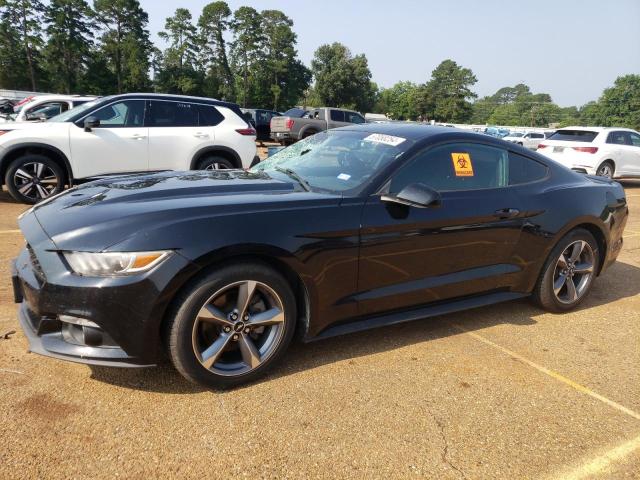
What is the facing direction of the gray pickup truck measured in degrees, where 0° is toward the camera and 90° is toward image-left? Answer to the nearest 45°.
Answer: approximately 225°

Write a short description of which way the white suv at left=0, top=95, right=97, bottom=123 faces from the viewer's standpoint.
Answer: facing to the left of the viewer

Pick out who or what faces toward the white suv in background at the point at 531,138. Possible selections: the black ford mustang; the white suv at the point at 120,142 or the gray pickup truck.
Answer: the gray pickup truck

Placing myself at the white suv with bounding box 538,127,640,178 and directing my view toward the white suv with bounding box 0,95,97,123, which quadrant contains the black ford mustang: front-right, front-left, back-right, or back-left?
front-left

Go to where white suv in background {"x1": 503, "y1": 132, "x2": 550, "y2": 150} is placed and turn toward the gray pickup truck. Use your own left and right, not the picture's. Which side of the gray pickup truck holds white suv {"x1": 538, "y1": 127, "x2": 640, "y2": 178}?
left

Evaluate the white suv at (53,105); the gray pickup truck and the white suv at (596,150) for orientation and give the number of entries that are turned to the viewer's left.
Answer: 1

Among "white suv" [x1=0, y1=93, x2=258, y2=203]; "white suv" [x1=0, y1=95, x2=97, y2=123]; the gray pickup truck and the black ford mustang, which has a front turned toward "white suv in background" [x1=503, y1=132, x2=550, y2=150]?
the gray pickup truck

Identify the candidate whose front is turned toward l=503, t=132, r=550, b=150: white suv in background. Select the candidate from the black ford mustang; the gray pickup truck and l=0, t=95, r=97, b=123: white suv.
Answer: the gray pickup truck

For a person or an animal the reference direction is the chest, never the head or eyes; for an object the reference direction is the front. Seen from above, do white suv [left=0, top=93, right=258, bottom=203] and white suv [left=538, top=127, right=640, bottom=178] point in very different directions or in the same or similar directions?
very different directions

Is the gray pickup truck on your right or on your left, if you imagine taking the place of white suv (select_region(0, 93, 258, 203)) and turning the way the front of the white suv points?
on your right

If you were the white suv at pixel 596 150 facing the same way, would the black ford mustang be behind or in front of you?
behind

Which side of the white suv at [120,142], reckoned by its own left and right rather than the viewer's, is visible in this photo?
left

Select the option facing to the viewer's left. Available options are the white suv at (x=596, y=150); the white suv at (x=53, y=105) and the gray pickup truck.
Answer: the white suv at (x=53, y=105)

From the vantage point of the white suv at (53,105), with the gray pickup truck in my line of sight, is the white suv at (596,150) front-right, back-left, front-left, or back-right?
front-right

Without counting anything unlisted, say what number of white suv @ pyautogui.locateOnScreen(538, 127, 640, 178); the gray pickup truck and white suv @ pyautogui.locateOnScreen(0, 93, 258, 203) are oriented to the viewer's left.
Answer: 1

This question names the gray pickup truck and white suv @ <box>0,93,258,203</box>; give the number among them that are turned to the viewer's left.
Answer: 1
